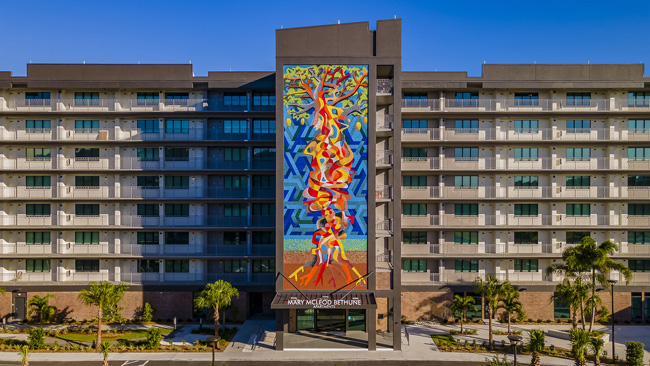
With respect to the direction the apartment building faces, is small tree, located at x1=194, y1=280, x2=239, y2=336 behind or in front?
in front

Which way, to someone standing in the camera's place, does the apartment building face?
facing the viewer

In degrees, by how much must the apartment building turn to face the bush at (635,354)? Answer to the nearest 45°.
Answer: approximately 45° to its left

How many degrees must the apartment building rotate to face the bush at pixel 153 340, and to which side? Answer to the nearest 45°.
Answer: approximately 45° to its right
